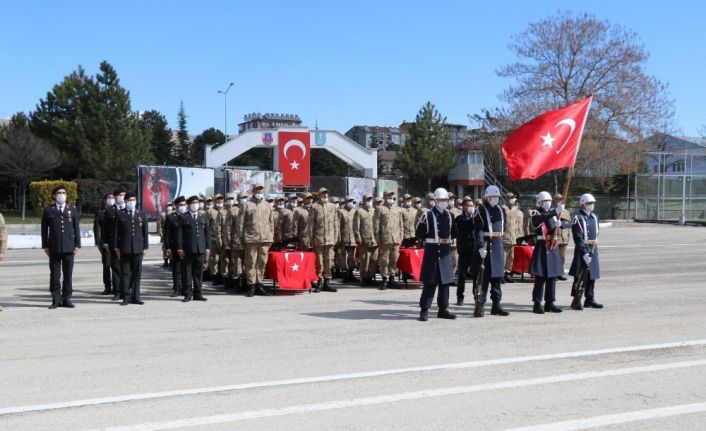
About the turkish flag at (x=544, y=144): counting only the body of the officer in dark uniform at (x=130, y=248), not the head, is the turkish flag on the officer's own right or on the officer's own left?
on the officer's own left

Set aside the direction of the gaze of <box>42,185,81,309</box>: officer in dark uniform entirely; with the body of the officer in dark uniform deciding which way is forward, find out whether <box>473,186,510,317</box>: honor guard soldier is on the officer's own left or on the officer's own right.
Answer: on the officer's own left

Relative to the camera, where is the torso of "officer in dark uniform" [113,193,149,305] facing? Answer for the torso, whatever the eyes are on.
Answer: toward the camera

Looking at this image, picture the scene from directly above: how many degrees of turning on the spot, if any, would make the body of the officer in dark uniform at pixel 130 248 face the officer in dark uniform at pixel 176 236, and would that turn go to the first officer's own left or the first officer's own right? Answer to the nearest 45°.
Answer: approximately 135° to the first officer's own left

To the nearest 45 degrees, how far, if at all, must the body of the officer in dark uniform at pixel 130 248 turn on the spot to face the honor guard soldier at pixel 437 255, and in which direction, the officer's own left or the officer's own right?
approximately 45° to the officer's own left

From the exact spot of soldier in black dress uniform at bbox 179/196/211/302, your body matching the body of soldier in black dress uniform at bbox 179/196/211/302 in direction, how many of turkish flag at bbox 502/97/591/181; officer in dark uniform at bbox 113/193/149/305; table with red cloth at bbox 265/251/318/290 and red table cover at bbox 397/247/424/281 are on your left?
3

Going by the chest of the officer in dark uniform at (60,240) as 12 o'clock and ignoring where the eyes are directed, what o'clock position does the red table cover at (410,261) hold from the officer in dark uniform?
The red table cover is roughly at 9 o'clock from the officer in dark uniform.

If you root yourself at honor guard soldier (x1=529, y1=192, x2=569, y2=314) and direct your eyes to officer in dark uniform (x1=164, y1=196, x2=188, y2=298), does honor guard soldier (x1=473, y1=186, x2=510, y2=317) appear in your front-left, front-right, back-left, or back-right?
front-left

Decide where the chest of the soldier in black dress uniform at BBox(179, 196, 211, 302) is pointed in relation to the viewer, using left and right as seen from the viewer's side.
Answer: facing the viewer

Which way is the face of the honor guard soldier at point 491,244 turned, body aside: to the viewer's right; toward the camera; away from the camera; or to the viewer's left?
toward the camera

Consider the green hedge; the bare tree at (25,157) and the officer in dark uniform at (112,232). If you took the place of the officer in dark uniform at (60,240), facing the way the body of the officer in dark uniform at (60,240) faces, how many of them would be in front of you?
0

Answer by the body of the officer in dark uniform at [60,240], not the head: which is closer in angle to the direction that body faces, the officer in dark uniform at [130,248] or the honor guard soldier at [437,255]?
the honor guard soldier

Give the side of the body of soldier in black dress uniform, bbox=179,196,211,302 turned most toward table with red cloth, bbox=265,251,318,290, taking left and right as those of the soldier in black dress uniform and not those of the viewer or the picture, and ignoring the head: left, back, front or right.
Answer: left

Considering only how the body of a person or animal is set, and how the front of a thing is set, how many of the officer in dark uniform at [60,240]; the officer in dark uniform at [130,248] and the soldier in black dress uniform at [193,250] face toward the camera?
3

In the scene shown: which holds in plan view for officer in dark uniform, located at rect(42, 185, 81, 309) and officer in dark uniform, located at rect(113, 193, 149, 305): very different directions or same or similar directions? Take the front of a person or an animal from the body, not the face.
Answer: same or similar directions

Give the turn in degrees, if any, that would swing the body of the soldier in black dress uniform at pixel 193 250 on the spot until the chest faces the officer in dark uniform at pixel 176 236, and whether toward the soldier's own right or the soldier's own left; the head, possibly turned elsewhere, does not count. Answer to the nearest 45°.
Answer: approximately 135° to the soldier's own right
